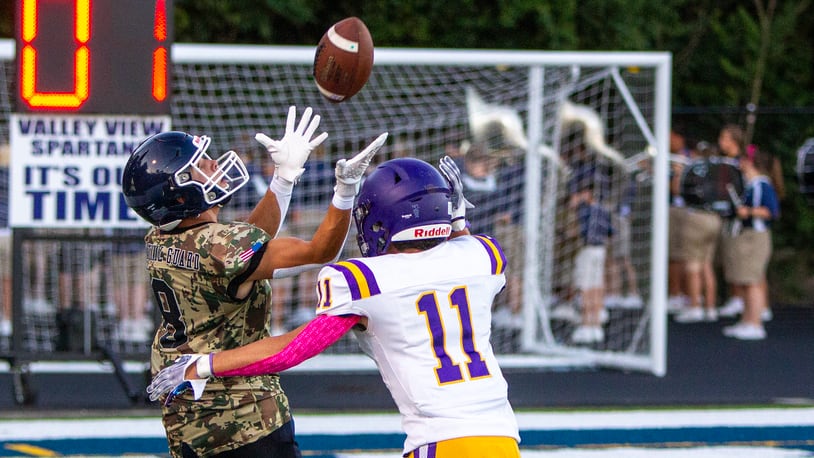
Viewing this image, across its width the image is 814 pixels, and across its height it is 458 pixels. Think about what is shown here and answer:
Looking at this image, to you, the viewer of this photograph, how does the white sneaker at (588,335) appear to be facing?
facing to the left of the viewer

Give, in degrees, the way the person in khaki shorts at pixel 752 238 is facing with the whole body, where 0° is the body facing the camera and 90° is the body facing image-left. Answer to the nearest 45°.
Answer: approximately 90°

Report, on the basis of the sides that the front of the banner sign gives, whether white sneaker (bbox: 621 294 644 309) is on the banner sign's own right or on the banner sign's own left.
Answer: on the banner sign's own left

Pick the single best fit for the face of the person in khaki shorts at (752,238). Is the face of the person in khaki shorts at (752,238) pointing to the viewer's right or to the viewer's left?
to the viewer's left

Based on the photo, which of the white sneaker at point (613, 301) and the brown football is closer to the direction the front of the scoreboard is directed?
the brown football
